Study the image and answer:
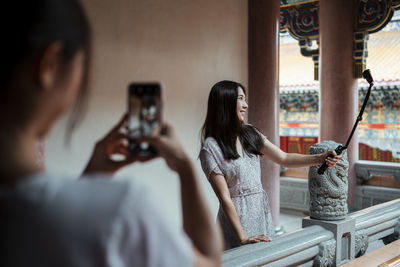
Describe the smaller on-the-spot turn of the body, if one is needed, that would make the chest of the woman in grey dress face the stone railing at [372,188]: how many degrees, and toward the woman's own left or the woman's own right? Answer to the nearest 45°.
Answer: approximately 135° to the woman's own left

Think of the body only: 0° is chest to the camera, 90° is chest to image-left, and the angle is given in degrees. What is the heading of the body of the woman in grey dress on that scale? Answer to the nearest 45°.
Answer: approximately 315°

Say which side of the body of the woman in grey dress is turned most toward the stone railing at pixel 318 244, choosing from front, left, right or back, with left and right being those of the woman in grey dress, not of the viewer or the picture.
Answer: left

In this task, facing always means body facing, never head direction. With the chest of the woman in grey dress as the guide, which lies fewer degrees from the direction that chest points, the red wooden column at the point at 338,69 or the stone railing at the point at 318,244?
the stone railing

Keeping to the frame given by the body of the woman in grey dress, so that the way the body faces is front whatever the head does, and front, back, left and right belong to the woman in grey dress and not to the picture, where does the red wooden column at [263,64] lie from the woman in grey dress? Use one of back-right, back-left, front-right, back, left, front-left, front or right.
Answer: back-left
